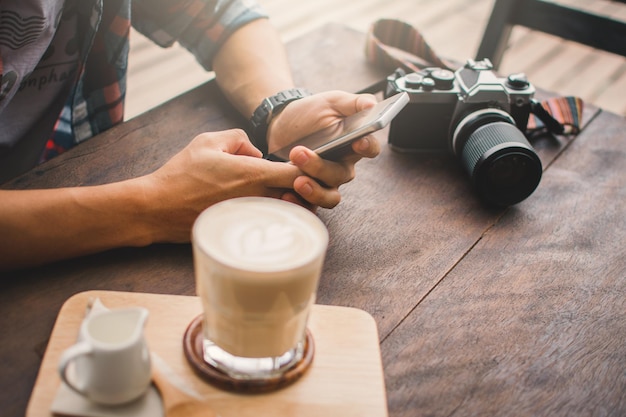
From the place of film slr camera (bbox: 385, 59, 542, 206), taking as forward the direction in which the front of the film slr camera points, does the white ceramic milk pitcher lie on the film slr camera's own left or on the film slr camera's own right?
on the film slr camera's own right

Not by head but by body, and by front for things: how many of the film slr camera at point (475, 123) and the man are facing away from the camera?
0

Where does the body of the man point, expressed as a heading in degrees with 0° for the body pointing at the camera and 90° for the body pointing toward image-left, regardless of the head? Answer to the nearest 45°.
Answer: approximately 315°

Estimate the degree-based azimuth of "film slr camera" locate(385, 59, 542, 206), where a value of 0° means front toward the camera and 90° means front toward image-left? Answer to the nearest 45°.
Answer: approximately 315°
